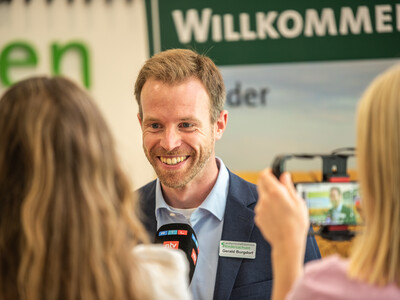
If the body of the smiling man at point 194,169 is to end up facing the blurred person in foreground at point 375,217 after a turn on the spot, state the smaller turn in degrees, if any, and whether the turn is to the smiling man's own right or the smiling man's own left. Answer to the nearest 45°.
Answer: approximately 45° to the smiling man's own left

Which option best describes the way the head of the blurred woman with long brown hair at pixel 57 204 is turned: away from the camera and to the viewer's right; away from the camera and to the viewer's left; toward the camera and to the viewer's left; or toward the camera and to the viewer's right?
away from the camera and to the viewer's right

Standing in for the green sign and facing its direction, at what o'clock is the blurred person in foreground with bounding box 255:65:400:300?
The blurred person in foreground is roughly at 12 o'clock from the green sign.

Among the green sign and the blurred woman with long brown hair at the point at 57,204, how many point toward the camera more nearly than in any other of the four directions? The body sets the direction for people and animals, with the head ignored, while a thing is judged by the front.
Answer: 1

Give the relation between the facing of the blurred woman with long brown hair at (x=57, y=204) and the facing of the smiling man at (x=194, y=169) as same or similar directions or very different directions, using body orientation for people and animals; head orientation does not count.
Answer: very different directions

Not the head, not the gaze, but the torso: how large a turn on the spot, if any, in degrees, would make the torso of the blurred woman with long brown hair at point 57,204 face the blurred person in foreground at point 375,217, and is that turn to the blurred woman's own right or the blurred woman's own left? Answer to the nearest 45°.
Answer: approximately 45° to the blurred woman's own right

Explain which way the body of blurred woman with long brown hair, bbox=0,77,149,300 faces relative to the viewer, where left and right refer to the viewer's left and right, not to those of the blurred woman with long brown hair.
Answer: facing away from the viewer and to the right of the viewer

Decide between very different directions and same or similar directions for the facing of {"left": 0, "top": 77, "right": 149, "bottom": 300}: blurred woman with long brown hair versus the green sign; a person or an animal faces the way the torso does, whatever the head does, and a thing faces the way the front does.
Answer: very different directions

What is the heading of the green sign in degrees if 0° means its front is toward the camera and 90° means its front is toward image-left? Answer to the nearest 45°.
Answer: approximately 0°

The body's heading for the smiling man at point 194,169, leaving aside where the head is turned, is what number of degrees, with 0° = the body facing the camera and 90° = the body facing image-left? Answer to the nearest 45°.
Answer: approximately 45°
